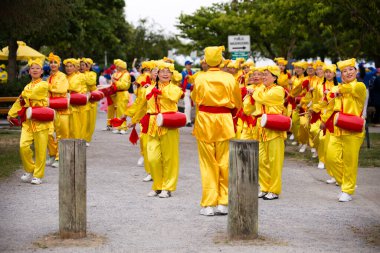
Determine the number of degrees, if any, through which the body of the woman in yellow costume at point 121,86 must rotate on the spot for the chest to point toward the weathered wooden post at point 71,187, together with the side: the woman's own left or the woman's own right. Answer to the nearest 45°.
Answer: approximately 45° to the woman's own left

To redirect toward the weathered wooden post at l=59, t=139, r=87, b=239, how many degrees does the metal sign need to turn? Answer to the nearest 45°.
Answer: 0° — it already faces it

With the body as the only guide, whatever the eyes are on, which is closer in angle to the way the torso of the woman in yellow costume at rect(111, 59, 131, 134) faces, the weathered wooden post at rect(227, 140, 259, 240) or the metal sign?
the weathered wooden post

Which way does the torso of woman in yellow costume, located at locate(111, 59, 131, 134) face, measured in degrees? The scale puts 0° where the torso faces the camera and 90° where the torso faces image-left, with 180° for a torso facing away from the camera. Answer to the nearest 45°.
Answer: approximately 45°

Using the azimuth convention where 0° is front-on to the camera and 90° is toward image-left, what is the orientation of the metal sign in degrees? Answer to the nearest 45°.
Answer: approximately 0°

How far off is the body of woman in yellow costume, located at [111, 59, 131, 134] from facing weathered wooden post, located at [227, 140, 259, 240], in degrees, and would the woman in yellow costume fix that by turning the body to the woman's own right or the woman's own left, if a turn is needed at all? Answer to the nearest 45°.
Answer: approximately 45° to the woman's own left

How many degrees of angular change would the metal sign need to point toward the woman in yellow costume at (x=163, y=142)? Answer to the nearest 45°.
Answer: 0° — it already faces them

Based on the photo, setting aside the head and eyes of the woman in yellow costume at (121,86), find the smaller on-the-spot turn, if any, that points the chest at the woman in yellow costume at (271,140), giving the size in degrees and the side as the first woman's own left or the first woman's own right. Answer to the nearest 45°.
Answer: approximately 45° to the first woman's own left

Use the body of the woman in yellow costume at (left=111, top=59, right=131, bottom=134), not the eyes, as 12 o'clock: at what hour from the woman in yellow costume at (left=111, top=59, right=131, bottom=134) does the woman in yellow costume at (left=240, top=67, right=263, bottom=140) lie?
the woman in yellow costume at (left=240, top=67, right=263, bottom=140) is roughly at 10 o'clock from the woman in yellow costume at (left=111, top=59, right=131, bottom=134).
